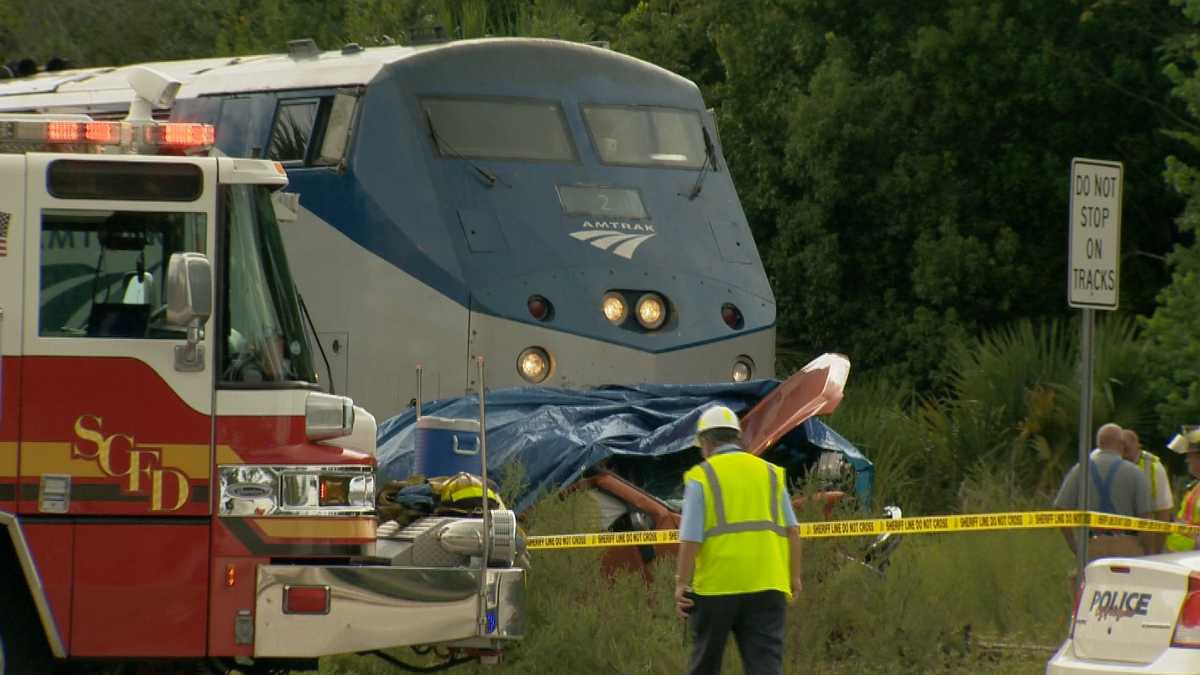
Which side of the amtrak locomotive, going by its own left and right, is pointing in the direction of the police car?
front

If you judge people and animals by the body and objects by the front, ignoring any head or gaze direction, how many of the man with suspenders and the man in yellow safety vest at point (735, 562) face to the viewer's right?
0

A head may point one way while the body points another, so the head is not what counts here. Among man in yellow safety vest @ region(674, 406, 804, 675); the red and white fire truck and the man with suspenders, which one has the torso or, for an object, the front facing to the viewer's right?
the red and white fire truck

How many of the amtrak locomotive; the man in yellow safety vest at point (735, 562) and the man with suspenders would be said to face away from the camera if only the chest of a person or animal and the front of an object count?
2

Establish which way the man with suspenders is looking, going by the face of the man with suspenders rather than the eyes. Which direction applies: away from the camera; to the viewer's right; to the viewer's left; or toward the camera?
away from the camera

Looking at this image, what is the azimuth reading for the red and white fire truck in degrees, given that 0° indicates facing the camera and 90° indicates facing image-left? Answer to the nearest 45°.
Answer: approximately 270°

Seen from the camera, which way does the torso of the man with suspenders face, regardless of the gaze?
away from the camera

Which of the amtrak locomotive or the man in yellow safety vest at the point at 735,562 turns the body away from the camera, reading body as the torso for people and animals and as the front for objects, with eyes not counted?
the man in yellow safety vest

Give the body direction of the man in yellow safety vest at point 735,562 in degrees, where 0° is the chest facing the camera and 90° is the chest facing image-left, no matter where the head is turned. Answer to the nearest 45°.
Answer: approximately 180°

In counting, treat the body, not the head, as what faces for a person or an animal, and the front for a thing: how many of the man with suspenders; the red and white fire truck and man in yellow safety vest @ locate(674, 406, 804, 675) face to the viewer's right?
1
